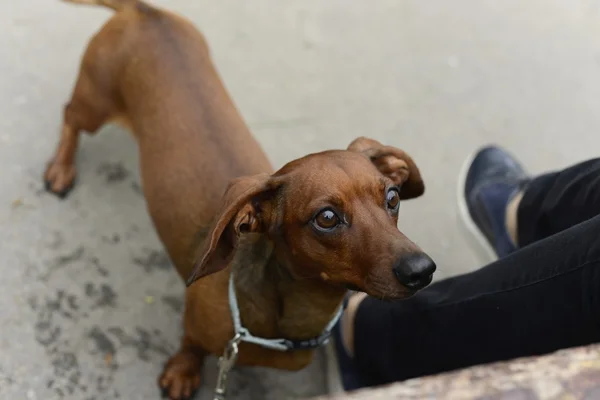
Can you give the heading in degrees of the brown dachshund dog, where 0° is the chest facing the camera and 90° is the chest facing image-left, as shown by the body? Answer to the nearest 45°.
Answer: approximately 315°
